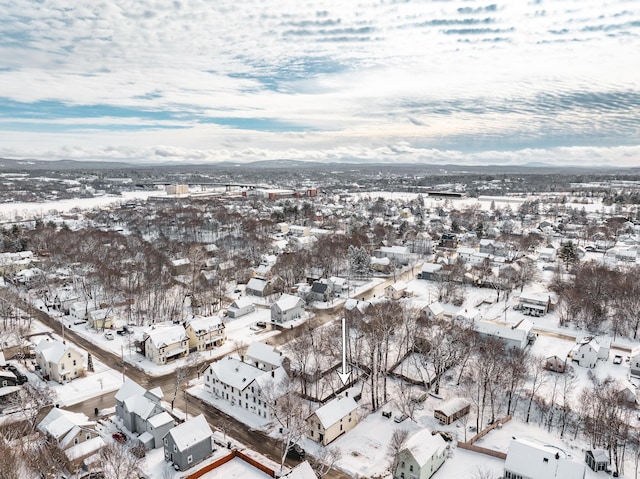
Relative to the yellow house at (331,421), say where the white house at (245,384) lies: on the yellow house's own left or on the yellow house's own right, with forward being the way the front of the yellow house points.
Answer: on the yellow house's own right

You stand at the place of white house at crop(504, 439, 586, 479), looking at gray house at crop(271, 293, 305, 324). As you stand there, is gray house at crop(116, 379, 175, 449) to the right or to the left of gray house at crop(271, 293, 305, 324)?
left

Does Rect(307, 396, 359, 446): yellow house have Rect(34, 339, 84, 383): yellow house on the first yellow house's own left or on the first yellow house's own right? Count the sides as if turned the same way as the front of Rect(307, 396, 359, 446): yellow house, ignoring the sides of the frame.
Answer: on the first yellow house's own right

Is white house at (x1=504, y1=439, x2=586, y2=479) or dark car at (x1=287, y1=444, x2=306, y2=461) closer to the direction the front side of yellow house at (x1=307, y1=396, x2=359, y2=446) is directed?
the dark car

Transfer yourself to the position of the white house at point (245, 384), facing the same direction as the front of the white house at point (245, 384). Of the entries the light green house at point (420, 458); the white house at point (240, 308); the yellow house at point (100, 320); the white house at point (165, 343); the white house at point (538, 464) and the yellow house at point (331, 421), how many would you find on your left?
3

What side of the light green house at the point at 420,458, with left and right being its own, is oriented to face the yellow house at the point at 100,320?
right

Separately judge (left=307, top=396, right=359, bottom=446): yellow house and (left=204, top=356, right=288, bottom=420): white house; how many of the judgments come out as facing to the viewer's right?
0

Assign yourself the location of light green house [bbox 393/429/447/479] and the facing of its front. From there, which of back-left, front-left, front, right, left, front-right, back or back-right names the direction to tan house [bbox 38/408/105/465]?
front-right

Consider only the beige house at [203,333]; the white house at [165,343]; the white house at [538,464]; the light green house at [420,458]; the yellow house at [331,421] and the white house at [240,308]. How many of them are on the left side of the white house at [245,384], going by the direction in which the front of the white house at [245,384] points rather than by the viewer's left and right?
3

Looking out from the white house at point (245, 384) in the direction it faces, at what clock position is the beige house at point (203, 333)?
the beige house at point (203, 333) is roughly at 4 o'clock from the white house at point (245, 384).

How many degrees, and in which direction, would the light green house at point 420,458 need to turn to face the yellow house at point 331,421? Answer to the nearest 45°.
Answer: approximately 90° to its right

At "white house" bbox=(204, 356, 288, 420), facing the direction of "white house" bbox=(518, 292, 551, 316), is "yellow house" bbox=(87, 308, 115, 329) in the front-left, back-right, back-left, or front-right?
back-left
